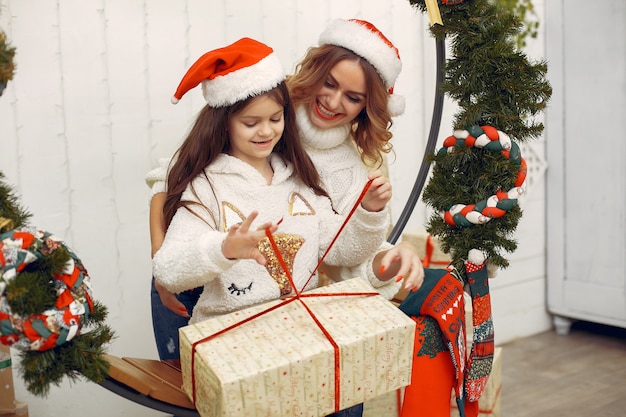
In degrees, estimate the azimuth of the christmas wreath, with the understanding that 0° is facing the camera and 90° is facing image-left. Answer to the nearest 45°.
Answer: approximately 0°

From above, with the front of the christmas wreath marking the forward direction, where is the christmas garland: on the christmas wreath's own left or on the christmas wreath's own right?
on the christmas wreath's own left

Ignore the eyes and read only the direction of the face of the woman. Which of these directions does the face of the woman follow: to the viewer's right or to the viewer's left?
to the viewer's left

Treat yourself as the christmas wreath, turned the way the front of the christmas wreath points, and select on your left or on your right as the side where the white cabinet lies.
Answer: on your left

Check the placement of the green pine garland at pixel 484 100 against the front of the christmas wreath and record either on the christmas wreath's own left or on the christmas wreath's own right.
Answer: on the christmas wreath's own left
